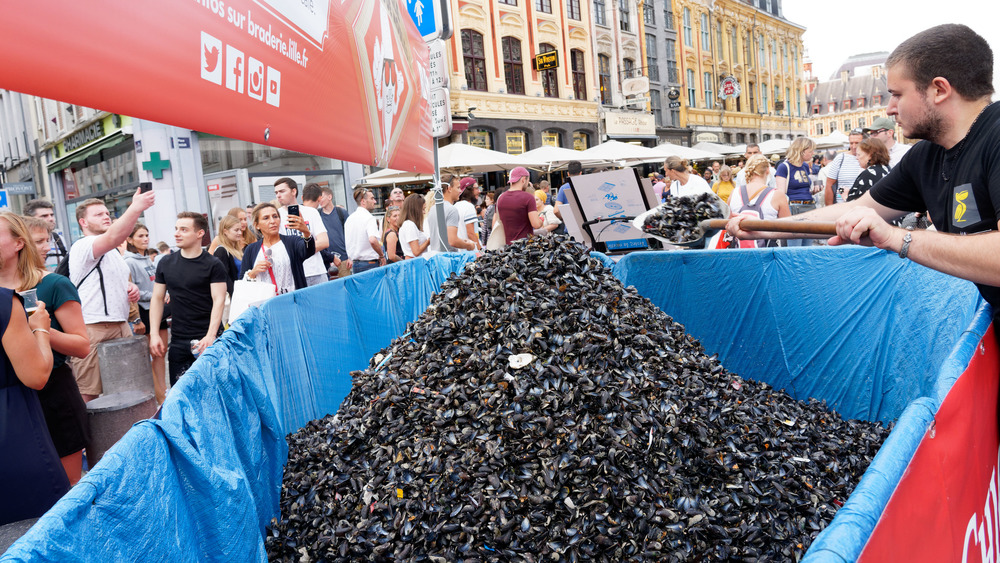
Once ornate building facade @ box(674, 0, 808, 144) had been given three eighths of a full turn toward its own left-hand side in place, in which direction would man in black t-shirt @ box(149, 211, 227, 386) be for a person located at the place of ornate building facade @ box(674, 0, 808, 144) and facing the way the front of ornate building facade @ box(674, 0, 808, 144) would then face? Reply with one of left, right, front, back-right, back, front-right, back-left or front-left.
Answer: back

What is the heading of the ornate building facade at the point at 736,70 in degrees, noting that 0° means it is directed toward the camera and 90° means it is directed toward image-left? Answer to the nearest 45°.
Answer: approximately 315°

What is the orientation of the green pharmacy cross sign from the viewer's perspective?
toward the camera

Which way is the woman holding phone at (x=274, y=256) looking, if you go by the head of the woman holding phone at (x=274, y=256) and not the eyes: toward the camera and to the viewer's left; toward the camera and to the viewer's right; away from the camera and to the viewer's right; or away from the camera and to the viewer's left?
toward the camera and to the viewer's right

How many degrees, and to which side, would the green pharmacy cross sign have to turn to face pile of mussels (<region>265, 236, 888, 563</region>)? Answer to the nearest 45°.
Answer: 0° — it already faces it

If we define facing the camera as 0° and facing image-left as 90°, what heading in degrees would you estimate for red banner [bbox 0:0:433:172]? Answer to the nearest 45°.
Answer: approximately 315°

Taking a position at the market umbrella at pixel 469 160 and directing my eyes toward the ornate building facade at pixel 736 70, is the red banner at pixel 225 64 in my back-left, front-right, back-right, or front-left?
back-right

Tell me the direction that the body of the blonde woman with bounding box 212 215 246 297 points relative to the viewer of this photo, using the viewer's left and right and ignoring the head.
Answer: facing the viewer and to the right of the viewer

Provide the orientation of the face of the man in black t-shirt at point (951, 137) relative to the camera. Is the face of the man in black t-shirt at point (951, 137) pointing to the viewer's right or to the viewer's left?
to the viewer's left

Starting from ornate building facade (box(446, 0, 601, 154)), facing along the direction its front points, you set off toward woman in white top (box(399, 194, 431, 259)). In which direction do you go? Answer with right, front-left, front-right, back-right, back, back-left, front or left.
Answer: front-right

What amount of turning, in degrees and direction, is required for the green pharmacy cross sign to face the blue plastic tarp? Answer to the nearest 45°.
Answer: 0° — it already faces it
